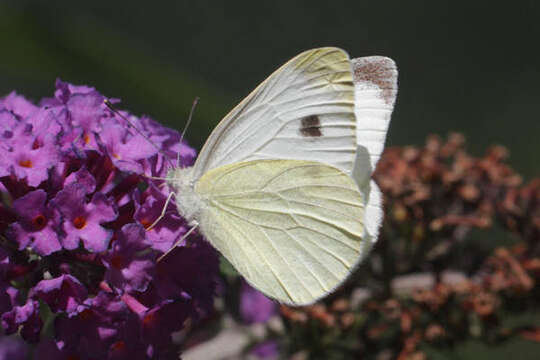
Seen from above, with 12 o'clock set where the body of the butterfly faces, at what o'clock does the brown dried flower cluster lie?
The brown dried flower cluster is roughly at 5 o'clock from the butterfly.

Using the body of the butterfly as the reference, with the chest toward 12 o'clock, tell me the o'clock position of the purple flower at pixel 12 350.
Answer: The purple flower is roughly at 12 o'clock from the butterfly.

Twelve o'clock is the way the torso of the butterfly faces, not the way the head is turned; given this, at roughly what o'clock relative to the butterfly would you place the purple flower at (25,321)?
The purple flower is roughly at 11 o'clock from the butterfly.

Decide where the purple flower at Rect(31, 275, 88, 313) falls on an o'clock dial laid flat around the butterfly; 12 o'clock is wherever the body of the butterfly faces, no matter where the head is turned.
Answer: The purple flower is roughly at 11 o'clock from the butterfly.

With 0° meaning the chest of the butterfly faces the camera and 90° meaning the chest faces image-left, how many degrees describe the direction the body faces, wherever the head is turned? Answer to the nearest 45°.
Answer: approximately 90°
